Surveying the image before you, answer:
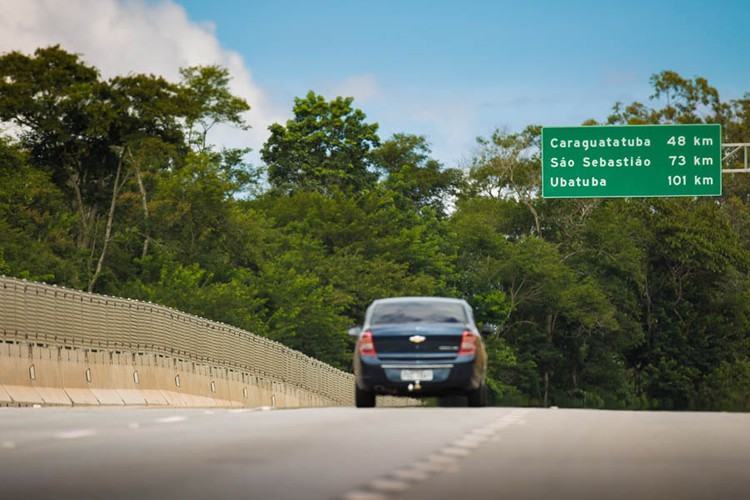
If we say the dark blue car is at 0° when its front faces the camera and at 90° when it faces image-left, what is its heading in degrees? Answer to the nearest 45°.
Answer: approximately 180°
